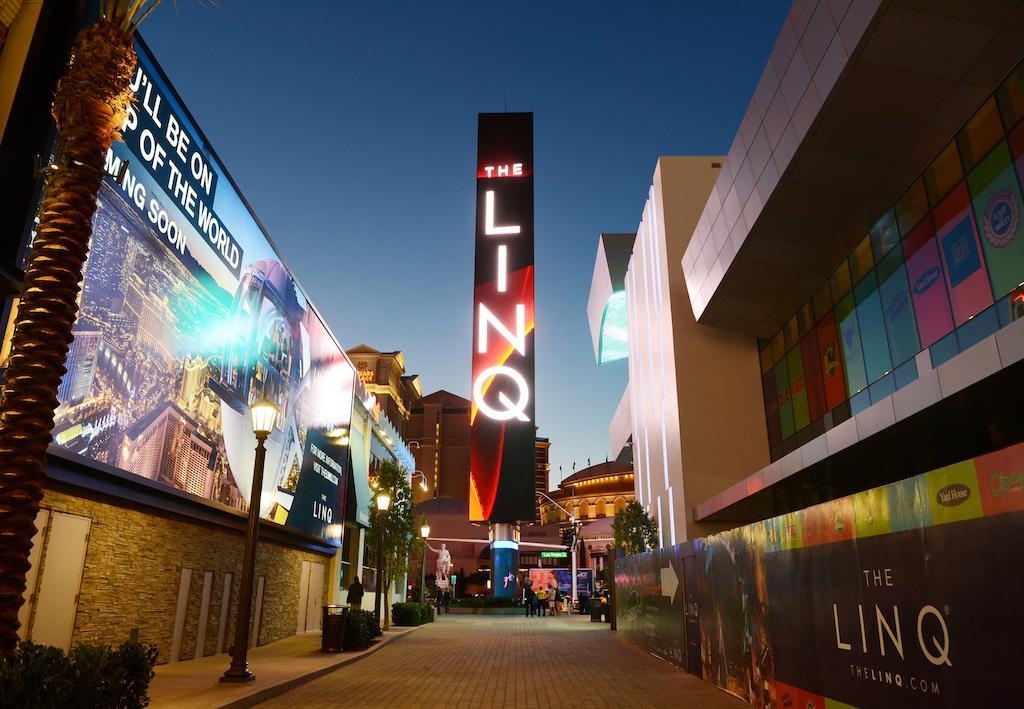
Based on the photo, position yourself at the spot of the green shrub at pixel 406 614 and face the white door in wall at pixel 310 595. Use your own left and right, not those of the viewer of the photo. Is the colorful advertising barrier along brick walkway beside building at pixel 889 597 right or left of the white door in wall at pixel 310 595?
left

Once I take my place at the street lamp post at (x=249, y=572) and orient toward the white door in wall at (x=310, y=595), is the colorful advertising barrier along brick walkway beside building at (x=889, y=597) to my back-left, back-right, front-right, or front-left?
back-right

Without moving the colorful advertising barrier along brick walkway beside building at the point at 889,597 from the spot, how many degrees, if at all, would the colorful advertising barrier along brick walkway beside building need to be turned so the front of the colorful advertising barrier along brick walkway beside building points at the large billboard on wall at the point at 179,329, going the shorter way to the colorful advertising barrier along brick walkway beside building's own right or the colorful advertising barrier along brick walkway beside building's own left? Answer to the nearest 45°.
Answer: approximately 45° to the colorful advertising barrier along brick walkway beside building's own right

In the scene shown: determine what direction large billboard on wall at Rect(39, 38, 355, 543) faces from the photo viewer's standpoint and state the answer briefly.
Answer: facing the viewer and to the right of the viewer

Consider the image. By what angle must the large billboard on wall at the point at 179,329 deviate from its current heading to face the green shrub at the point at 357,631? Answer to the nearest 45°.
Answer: approximately 90° to its left

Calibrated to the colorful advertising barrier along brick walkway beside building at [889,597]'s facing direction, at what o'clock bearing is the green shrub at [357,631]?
The green shrub is roughly at 3 o'clock from the colorful advertising barrier along brick walkway beside building.

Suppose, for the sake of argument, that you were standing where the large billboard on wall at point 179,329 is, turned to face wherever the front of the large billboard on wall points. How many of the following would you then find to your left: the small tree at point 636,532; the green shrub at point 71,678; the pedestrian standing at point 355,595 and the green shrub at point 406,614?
3

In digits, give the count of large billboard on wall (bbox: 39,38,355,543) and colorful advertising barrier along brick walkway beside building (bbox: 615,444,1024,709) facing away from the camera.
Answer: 0

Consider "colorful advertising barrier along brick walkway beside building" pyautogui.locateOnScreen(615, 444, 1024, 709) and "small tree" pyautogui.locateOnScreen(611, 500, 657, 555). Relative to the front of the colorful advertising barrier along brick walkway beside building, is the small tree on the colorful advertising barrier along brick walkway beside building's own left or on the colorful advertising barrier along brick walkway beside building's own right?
on the colorful advertising barrier along brick walkway beside building's own right

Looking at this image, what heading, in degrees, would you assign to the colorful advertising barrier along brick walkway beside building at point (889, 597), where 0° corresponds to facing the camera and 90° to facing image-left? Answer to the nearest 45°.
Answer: approximately 45°

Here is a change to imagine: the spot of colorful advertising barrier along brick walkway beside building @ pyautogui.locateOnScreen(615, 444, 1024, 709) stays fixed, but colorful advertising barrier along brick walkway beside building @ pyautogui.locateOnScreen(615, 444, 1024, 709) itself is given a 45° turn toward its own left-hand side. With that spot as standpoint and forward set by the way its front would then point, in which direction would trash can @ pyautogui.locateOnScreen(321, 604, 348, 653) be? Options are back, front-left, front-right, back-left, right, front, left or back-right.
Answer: back-right

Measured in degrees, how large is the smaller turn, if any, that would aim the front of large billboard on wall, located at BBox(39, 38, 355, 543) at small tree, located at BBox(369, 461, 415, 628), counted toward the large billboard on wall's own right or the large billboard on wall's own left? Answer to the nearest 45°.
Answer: approximately 90° to the large billboard on wall's own left

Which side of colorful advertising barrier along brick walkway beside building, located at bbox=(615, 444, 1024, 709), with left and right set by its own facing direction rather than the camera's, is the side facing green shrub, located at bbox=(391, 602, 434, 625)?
right

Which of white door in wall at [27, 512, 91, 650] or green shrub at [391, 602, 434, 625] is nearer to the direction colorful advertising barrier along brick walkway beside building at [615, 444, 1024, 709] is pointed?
the white door in wall

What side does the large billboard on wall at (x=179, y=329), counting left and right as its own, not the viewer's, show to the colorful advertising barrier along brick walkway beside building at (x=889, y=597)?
front
